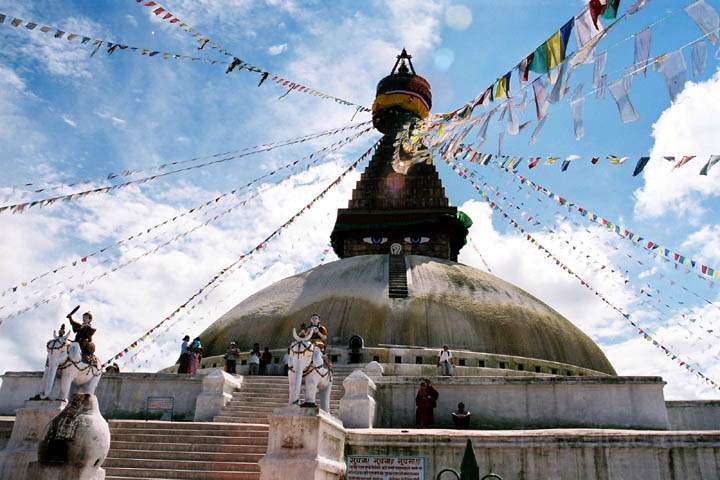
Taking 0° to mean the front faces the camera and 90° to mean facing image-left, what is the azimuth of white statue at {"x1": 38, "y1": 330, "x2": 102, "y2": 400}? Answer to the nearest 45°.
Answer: approximately 45°

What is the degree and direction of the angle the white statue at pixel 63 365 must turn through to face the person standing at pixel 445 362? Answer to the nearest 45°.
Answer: approximately 135° to its left

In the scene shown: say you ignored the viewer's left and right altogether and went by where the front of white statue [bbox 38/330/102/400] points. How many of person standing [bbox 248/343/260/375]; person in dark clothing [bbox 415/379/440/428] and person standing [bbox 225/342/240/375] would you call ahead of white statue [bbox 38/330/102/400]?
0

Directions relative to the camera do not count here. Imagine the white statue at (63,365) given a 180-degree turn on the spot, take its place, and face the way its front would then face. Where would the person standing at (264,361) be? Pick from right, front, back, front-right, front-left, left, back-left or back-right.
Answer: front

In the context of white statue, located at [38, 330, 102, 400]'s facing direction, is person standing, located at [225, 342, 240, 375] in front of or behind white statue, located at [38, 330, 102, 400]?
behind

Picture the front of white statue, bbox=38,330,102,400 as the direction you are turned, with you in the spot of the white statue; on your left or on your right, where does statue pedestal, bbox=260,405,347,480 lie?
on your left

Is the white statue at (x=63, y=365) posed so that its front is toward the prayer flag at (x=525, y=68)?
no
